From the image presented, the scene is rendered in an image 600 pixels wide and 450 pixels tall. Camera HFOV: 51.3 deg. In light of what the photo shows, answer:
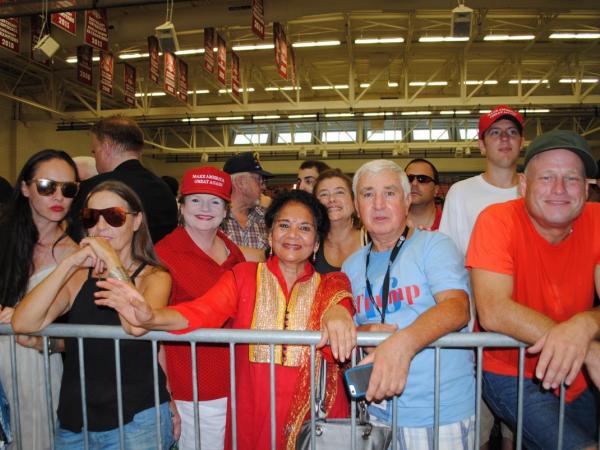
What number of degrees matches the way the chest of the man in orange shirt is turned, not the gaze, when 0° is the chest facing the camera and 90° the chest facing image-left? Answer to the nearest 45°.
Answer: approximately 0°

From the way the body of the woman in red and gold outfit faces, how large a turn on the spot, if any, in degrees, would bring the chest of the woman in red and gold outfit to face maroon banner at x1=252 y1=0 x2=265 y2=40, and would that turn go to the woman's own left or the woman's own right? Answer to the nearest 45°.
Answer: approximately 180°

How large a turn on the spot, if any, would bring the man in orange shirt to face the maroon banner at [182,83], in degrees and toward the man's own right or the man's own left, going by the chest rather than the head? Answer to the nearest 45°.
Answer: approximately 135° to the man's own right

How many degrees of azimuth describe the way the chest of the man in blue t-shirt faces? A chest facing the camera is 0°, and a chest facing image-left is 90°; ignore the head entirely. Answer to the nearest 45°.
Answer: approximately 45°

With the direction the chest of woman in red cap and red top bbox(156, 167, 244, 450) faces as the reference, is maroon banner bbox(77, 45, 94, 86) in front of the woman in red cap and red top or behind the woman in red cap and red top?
behind

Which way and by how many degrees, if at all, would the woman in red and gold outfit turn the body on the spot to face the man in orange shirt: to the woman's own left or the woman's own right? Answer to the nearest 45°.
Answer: approximately 90° to the woman's own left

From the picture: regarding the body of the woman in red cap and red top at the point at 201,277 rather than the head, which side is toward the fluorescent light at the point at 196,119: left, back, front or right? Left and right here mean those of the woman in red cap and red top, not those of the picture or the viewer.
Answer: back

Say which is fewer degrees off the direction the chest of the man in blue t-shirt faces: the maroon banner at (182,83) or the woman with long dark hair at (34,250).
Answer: the woman with long dark hair

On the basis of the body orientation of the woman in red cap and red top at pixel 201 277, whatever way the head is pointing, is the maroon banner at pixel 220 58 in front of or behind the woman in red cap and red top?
behind
